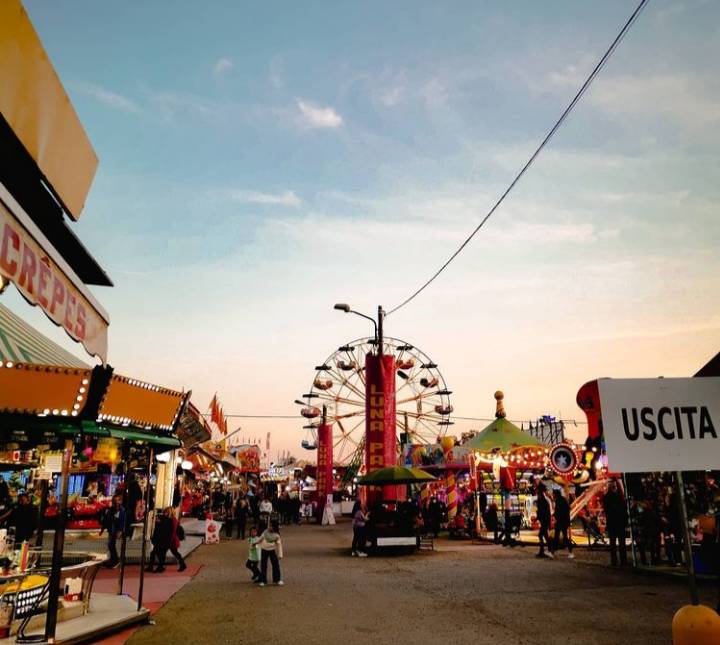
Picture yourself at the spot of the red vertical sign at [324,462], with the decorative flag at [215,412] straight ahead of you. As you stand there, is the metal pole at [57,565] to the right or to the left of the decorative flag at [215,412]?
left

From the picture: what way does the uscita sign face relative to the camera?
toward the camera

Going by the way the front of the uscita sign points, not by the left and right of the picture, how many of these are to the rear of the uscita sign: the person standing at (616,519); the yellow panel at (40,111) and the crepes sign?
1

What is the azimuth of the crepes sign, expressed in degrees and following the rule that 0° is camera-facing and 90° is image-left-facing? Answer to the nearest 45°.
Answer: approximately 315°
